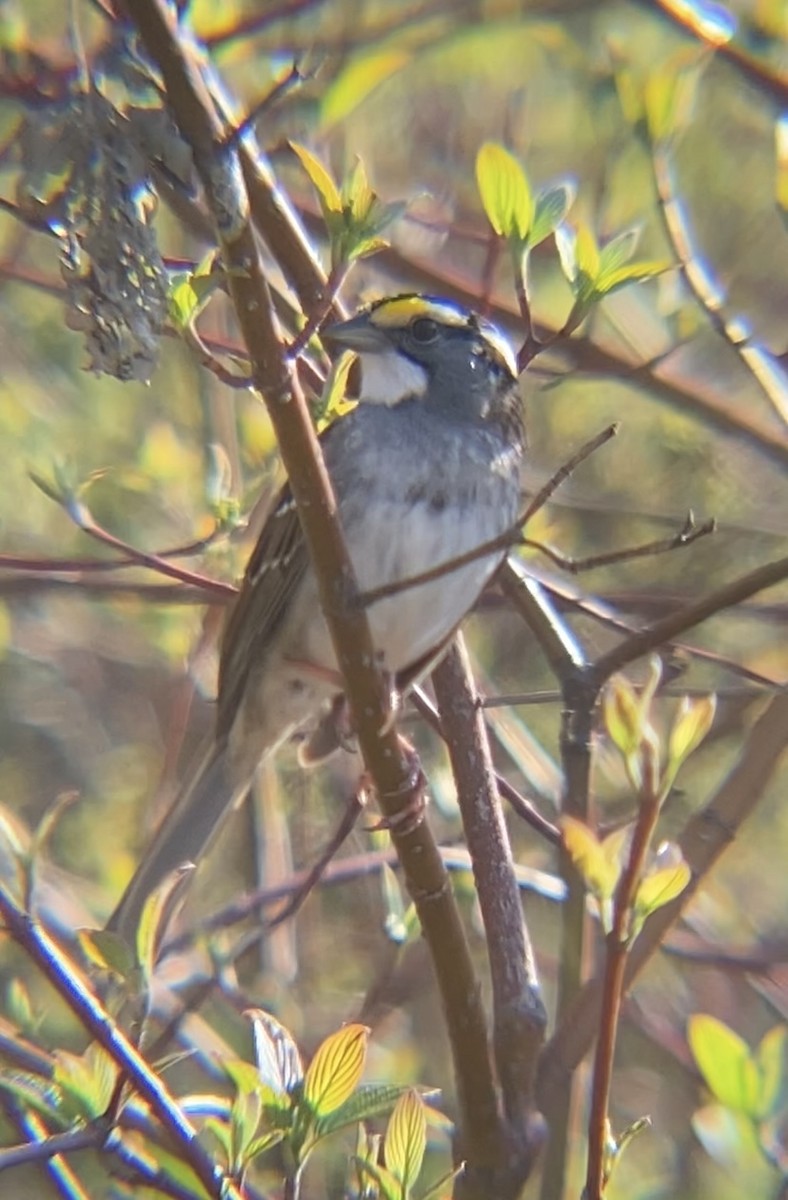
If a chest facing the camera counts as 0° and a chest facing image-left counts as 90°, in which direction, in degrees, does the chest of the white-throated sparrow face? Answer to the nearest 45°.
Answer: approximately 315°
